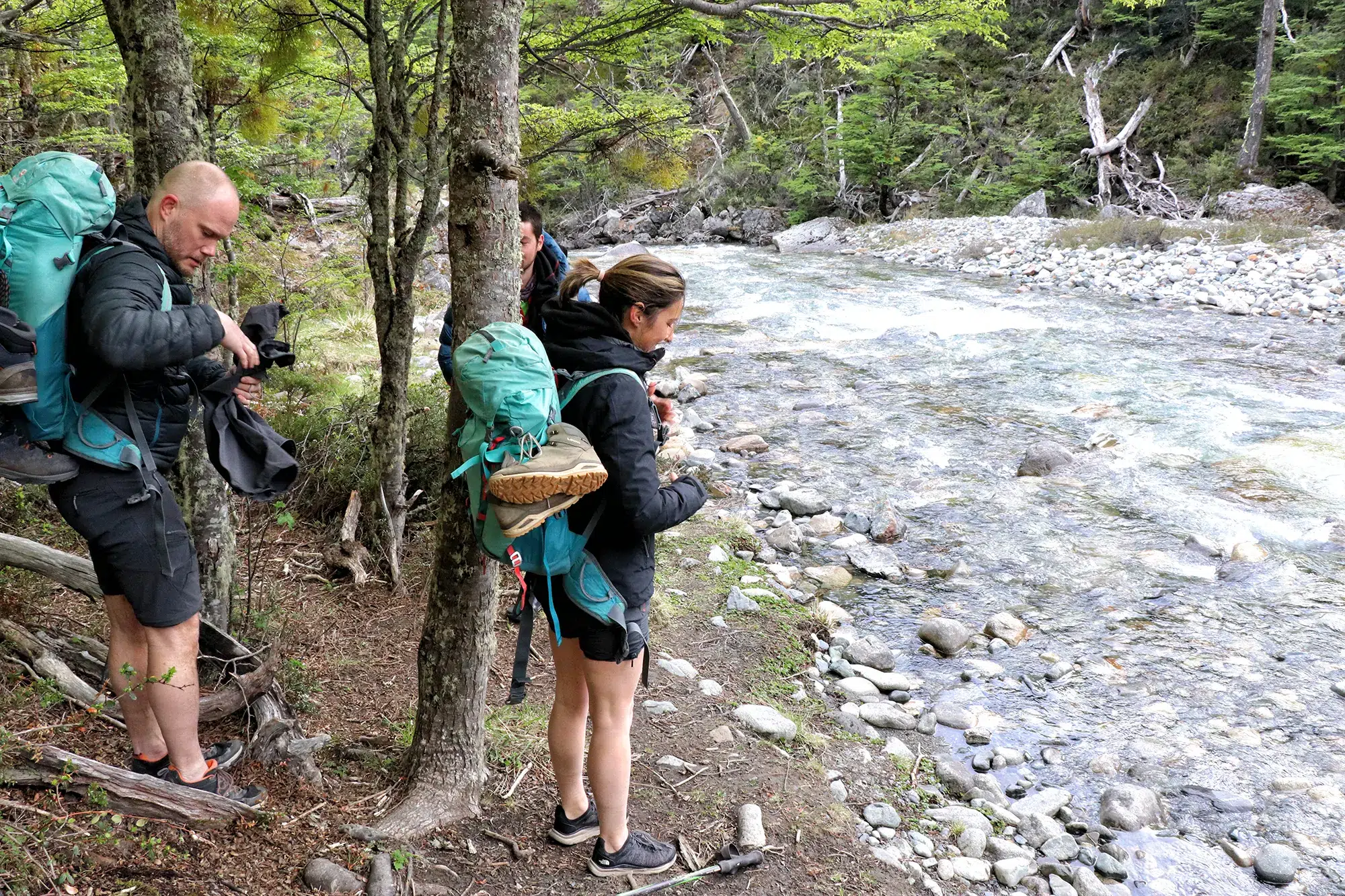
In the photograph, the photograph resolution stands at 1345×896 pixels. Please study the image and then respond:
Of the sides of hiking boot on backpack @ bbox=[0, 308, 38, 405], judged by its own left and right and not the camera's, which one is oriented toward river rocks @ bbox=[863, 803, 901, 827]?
back

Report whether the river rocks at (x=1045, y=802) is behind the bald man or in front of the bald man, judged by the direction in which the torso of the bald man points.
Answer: in front

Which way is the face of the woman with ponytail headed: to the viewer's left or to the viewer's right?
to the viewer's right

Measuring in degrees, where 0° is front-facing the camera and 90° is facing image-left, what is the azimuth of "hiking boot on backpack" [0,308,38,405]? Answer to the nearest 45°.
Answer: approximately 90°

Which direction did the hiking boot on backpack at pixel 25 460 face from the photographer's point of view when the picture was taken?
facing to the right of the viewer

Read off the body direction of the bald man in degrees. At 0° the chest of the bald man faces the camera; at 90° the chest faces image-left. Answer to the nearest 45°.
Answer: approximately 270°
